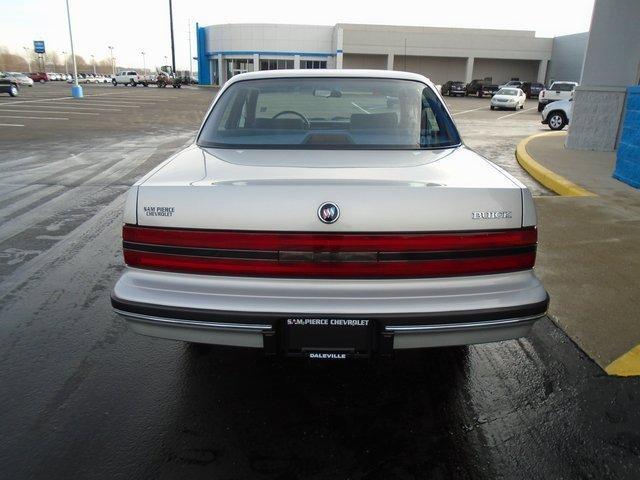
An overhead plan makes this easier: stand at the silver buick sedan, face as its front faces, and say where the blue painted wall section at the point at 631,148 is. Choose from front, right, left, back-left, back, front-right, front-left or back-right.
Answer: front-right

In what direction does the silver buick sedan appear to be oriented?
away from the camera

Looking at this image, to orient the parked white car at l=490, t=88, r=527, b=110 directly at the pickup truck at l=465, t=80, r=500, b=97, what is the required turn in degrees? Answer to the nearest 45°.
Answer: approximately 135° to its right

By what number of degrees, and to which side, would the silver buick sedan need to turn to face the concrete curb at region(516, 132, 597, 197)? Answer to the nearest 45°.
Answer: approximately 45° to its right

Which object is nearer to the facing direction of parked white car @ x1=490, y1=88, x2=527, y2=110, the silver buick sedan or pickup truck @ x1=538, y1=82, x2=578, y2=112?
the silver buick sedan

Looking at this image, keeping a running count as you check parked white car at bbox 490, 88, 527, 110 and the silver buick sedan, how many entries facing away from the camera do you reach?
1

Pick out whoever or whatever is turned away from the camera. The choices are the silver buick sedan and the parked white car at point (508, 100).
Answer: the silver buick sedan

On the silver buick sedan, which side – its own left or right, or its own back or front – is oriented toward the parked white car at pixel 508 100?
front

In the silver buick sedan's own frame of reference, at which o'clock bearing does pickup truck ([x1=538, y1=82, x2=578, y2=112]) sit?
The pickup truck is roughly at 1 o'clock from the silver buick sedan.

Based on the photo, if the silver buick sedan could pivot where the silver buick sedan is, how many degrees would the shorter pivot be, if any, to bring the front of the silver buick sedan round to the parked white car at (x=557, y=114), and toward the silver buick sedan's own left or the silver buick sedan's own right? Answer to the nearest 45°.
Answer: approximately 45° to the silver buick sedan's own right

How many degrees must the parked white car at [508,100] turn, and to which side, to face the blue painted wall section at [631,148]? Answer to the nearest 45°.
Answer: approximately 45° to its left
